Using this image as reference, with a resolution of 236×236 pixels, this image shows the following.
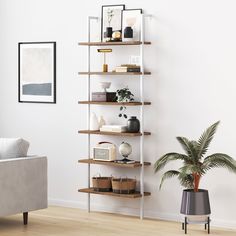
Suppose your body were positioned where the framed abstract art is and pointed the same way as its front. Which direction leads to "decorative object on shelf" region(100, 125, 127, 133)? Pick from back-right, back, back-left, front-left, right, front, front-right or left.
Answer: left

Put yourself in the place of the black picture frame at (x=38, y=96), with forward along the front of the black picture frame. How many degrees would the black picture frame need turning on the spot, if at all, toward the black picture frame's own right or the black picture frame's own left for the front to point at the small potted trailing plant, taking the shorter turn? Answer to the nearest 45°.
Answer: approximately 90° to the black picture frame's own left

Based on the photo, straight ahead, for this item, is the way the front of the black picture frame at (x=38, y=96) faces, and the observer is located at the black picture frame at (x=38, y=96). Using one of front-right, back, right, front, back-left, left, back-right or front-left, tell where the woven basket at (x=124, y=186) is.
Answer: left

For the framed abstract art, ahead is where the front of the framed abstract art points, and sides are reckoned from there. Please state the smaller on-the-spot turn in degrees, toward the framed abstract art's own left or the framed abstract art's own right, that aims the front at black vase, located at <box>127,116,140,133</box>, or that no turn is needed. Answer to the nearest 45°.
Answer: approximately 90° to the framed abstract art's own left

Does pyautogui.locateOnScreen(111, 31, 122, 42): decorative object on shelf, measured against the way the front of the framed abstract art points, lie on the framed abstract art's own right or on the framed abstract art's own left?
on the framed abstract art's own left

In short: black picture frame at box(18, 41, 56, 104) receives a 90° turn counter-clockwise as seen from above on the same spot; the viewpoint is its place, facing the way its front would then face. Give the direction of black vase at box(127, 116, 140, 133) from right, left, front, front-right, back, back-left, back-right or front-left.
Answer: front

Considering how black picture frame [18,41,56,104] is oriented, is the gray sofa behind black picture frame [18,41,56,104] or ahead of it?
ahead

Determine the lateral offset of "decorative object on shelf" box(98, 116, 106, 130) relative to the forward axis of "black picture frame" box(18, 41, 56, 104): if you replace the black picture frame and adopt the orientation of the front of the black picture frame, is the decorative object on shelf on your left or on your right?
on your left

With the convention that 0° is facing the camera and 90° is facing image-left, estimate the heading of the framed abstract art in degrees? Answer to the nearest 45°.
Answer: approximately 45°

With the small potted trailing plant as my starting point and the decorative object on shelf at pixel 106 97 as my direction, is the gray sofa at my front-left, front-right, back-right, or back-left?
front-left

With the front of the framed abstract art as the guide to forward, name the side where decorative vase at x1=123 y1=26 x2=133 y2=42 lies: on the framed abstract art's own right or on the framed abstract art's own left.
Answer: on the framed abstract art's own left

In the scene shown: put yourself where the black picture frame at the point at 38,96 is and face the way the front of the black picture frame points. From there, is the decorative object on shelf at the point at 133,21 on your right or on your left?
on your left
